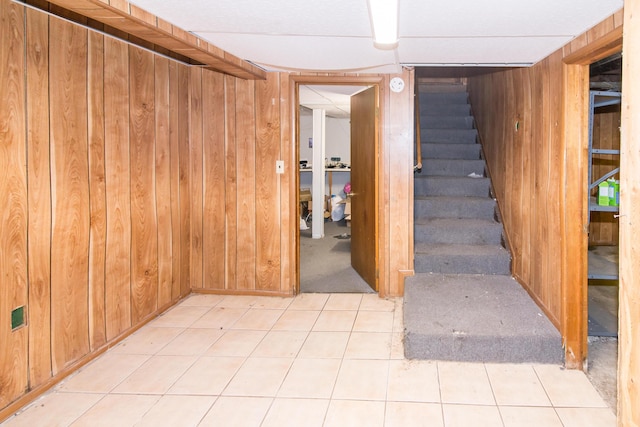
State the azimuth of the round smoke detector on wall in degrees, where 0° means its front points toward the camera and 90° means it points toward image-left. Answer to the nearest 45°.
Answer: approximately 0°

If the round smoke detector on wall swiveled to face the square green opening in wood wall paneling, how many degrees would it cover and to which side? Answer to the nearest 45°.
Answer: approximately 45° to its right

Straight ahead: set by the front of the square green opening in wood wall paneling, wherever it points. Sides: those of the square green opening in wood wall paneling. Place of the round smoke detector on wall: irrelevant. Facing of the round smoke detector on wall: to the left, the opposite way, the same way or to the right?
to the right

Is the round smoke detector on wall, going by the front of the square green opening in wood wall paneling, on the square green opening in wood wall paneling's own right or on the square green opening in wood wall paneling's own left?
on the square green opening in wood wall paneling's own left

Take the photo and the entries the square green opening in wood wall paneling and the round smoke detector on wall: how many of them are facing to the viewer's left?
0

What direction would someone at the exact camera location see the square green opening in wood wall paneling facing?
facing the viewer and to the right of the viewer
